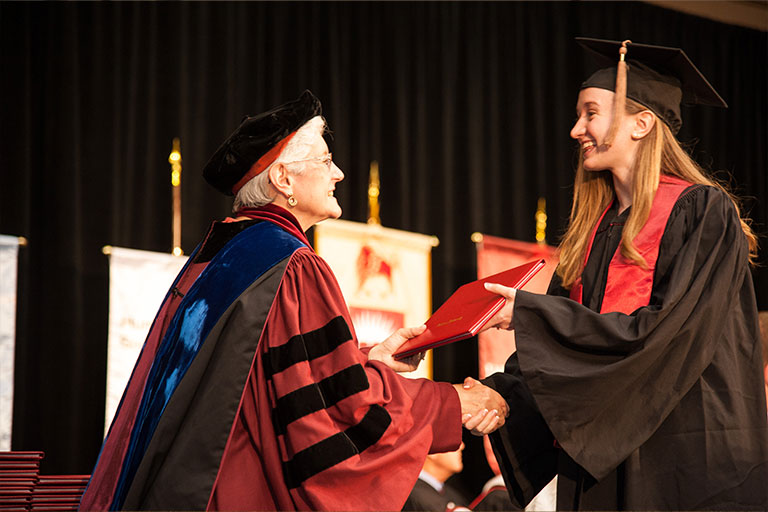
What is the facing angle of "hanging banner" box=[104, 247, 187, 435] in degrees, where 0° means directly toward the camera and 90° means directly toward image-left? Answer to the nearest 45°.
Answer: approximately 0°

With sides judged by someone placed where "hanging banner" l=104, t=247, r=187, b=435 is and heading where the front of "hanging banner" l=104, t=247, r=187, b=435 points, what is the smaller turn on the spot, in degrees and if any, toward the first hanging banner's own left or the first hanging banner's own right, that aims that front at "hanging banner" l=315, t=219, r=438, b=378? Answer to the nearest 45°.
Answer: approximately 90° to the first hanging banner's own left

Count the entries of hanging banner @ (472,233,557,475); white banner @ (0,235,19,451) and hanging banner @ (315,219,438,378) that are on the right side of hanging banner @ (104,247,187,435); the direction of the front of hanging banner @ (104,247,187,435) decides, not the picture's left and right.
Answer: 1

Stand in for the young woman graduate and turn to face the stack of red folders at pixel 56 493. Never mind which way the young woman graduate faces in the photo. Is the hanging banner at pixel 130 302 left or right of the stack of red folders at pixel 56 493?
right

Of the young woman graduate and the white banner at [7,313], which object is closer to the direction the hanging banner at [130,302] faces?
the young woman graduate

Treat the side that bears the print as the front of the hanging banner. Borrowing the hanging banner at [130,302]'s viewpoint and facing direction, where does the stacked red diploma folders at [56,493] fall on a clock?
The stacked red diploma folders is roughly at 12 o'clock from the hanging banner.

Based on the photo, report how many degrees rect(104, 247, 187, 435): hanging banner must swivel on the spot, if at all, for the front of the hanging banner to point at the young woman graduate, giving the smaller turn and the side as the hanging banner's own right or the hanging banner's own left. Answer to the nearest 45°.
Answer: approximately 45° to the hanging banner's own left

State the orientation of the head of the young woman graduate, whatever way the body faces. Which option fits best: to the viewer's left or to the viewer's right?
to the viewer's left

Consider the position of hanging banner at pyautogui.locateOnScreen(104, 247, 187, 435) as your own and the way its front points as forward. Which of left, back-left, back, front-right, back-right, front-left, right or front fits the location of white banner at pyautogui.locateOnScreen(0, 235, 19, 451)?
right
